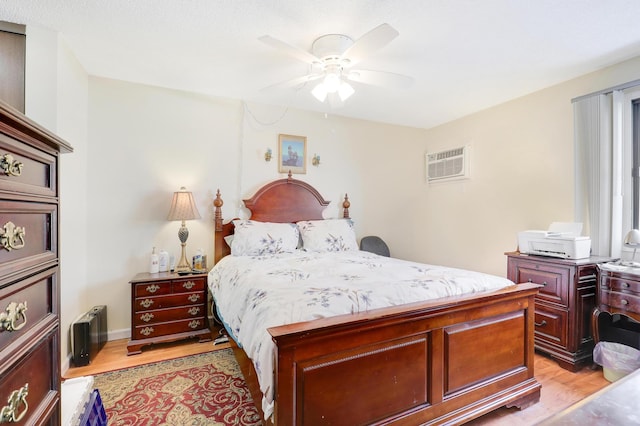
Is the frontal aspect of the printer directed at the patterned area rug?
yes

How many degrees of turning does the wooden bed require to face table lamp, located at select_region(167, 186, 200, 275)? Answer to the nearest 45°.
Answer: approximately 180°

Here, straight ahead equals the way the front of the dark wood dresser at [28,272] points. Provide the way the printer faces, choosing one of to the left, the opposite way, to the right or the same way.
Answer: the opposite way

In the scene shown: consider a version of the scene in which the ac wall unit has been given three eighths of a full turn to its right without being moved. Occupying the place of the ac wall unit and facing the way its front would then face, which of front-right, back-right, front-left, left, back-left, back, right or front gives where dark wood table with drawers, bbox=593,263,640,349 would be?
back-right

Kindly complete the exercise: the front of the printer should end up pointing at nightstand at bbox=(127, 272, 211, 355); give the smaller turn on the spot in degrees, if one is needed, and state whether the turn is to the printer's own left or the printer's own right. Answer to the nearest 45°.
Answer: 0° — it already faces it

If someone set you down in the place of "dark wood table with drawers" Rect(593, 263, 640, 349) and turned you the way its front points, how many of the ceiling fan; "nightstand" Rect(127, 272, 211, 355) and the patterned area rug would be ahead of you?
3

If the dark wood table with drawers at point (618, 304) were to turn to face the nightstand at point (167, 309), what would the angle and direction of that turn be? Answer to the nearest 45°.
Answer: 0° — it already faces it

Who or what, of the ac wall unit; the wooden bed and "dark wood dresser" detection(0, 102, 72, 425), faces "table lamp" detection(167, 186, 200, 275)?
the ac wall unit

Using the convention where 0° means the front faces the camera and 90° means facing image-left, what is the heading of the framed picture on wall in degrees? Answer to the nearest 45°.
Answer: approximately 0°

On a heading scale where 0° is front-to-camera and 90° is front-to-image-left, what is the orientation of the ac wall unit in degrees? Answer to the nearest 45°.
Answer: approximately 45°

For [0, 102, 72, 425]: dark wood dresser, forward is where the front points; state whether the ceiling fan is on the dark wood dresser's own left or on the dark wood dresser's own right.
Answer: on the dark wood dresser's own left
